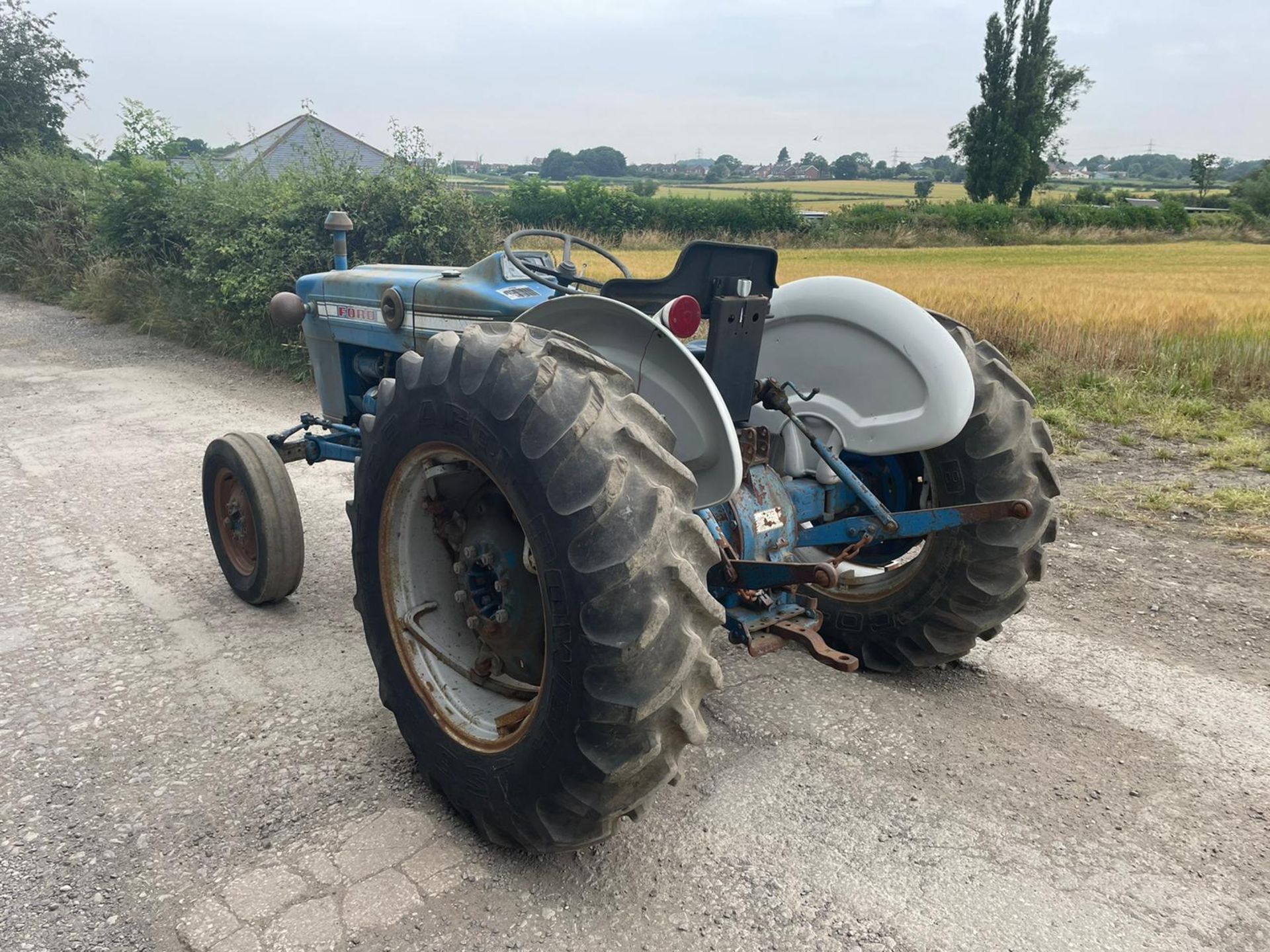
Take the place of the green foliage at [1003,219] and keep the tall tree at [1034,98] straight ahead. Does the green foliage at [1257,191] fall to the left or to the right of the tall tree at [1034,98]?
right

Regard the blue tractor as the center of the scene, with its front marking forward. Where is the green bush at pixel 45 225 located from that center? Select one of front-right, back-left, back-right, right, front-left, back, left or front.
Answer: front

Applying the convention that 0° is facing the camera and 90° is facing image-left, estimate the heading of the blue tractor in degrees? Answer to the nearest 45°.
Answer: approximately 135°

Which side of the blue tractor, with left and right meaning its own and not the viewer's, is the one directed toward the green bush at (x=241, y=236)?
front

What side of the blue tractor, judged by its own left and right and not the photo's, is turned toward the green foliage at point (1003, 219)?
right

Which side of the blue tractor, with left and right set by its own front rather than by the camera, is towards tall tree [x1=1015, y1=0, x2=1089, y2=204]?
right

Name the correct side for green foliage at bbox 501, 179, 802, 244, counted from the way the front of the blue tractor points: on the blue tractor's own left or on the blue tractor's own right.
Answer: on the blue tractor's own right

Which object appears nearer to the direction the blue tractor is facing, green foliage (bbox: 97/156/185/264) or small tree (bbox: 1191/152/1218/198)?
the green foliage

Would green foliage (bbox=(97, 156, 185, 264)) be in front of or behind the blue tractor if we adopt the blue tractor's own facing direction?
in front

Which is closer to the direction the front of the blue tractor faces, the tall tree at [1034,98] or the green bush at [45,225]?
the green bush
